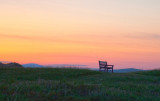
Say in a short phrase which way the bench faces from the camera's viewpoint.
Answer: facing away from the viewer and to the right of the viewer
